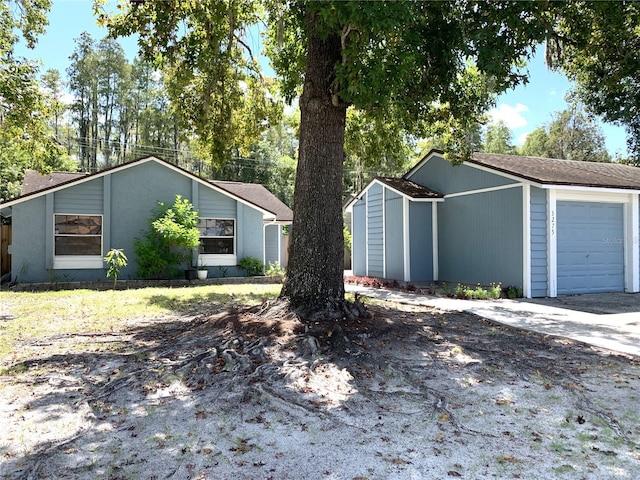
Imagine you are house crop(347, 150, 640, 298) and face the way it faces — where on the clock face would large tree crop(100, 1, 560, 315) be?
The large tree is roughly at 2 o'clock from the house.

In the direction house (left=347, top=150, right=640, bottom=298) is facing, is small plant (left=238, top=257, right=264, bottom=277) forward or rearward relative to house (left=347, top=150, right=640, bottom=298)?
rearward

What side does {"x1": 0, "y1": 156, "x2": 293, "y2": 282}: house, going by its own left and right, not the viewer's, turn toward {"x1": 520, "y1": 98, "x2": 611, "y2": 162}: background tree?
left

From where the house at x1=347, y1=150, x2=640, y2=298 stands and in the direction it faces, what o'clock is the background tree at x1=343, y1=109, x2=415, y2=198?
The background tree is roughly at 4 o'clock from the house.

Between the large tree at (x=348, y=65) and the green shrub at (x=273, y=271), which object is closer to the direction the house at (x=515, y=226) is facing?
the large tree

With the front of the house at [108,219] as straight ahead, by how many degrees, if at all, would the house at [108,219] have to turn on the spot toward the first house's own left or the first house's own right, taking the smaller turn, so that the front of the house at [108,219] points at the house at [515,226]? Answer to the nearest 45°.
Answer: approximately 45° to the first house's own left

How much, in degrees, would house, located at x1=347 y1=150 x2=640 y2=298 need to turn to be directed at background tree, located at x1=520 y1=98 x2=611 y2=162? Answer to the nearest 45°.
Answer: approximately 135° to its left

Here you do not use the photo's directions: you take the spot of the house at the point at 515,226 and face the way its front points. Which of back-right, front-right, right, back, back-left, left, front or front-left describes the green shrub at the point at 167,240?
back-right

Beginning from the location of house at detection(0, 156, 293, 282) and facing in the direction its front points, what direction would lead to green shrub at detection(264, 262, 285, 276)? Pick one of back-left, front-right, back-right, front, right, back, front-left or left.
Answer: left

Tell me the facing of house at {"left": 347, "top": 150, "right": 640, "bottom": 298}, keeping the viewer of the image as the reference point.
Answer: facing the viewer and to the right of the viewer

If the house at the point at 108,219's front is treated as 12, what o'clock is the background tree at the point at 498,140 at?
The background tree is roughly at 8 o'clock from the house.

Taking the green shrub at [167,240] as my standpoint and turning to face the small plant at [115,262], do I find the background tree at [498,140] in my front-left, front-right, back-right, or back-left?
back-right

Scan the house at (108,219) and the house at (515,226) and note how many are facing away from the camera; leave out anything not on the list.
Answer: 0

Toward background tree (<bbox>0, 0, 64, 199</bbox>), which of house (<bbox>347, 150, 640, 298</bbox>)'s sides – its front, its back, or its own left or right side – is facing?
right

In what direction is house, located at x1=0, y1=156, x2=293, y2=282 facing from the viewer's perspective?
toward the camera
